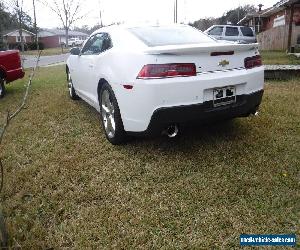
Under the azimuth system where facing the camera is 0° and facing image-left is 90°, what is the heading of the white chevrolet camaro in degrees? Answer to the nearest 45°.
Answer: approximately 135°

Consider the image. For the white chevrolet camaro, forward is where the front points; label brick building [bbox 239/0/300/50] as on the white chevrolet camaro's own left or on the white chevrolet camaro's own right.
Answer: on the white chevrolet camaro's own right
